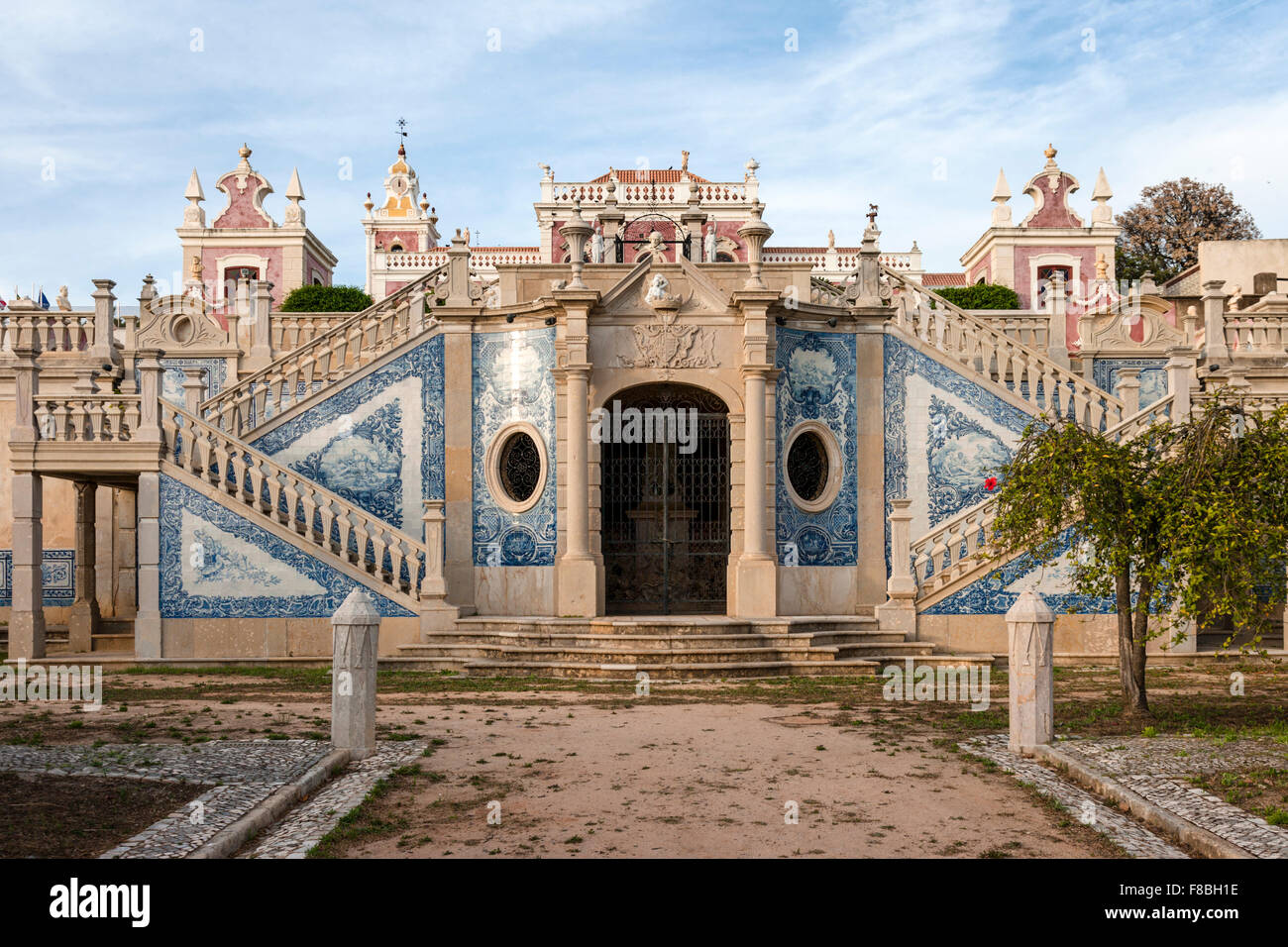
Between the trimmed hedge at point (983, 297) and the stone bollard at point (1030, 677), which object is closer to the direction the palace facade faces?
the stone bollard

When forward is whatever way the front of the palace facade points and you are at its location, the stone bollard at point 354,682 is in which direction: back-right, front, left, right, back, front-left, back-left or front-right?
front

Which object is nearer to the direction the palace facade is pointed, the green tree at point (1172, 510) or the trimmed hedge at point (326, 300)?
the green tree

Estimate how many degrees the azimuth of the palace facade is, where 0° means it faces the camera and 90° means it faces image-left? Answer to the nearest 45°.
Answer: approximately 0°

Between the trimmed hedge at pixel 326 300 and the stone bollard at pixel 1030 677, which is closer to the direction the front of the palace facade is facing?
the stone bollard

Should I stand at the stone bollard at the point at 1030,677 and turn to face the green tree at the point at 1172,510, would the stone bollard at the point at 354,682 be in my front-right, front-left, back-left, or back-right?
back-left

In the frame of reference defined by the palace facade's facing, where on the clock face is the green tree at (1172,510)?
The green tree is roughly at 11 o'clock from the palace facade.

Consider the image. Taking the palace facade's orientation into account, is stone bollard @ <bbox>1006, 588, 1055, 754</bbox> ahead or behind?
ahead

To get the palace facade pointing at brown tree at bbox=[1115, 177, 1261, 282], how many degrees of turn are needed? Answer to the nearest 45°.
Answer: approximately 135° to its left

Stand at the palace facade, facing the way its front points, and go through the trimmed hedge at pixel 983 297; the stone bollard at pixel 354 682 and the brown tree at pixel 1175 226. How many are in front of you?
1
